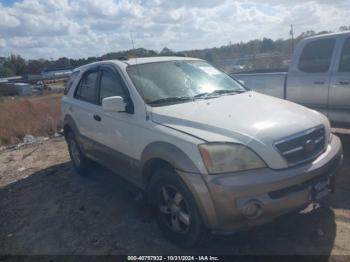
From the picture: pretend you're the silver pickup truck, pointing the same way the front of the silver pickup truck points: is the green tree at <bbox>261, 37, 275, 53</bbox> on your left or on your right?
on your left

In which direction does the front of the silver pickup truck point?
to the viewer's right

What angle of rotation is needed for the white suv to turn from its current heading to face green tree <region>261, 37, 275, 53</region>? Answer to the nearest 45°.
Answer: approximately 135° to its left

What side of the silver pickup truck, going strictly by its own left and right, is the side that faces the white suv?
right

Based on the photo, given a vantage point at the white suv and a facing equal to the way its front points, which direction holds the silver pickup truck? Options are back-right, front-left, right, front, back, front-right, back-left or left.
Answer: left

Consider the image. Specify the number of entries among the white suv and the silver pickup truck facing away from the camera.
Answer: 0
